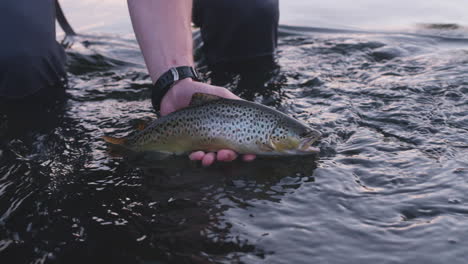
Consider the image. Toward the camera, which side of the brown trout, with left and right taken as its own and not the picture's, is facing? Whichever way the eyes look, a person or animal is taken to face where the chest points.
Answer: right
